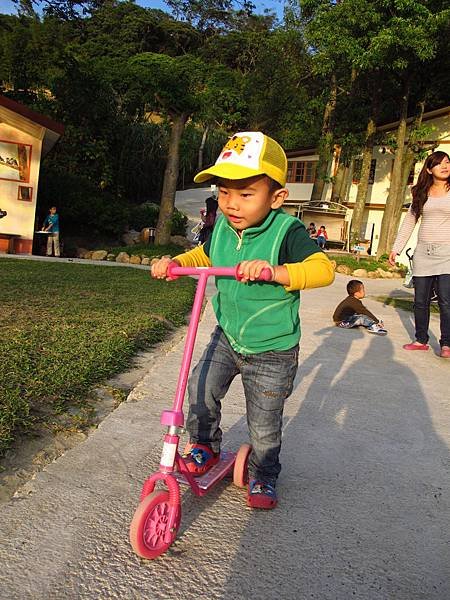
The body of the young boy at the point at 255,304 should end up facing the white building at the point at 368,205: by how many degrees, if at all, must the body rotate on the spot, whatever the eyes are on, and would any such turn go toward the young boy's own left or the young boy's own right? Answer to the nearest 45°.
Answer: approximately 135° to the young boy's own right

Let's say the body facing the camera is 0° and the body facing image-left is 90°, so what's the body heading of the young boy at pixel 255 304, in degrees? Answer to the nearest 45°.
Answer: approximately 45°

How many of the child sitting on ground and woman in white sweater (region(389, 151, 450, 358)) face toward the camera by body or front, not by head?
1

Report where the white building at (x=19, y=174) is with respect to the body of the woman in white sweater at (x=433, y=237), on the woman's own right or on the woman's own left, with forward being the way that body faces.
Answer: on the woman's own right

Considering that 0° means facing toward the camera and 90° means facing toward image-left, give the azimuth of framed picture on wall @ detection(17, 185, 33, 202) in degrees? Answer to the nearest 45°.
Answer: approximately 315°

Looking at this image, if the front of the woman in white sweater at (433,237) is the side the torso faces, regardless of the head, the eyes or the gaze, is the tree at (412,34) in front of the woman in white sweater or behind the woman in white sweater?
behind

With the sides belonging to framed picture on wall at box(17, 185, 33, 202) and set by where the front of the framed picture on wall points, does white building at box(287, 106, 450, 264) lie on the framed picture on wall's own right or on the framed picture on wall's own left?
on the framed picture on wall's own left

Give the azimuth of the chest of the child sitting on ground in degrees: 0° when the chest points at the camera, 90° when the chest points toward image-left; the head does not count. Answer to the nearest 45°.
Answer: approximately 270°

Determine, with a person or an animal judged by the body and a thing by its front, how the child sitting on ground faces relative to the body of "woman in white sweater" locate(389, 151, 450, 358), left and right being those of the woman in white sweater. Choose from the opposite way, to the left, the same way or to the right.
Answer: to the left
